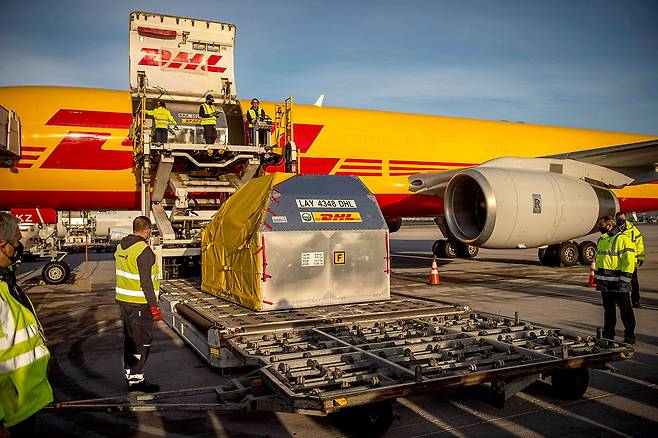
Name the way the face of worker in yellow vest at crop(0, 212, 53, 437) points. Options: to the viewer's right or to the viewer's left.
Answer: to the viewer's right

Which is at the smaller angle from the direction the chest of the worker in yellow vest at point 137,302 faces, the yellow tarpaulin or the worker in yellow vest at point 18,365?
the yellow tarpaulin

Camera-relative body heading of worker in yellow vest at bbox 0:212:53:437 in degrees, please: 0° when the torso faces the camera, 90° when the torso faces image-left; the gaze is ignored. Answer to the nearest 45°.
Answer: approximately 270°

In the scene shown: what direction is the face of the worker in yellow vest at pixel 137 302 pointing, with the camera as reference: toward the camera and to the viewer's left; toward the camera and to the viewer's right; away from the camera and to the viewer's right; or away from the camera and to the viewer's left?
away from the camera and to the viewer's right

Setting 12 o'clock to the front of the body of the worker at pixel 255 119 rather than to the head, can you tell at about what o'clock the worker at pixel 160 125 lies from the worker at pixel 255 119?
the worker at pixel 160 125 is roughly at 2 o'clock from the worker at pixel 255 119.

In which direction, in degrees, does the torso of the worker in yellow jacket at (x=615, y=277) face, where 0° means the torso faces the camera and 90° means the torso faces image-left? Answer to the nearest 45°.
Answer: approximately 45°

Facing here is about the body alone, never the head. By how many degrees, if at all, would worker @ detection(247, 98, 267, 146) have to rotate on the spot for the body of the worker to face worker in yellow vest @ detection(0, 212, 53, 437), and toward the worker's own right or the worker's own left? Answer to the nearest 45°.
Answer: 0° — they already face them

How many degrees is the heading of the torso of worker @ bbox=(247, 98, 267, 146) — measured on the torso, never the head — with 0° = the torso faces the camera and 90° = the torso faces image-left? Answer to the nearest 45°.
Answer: approximately 0°

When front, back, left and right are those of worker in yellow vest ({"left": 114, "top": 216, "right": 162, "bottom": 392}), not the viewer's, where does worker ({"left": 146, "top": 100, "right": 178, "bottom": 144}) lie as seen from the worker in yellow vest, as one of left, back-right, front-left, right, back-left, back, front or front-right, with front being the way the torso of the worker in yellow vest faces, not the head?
front-left
